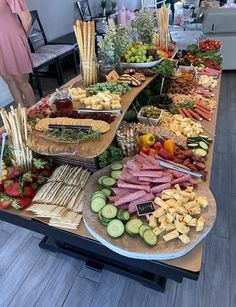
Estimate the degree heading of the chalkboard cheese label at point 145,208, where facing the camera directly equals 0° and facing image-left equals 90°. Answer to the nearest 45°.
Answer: approximately 0°

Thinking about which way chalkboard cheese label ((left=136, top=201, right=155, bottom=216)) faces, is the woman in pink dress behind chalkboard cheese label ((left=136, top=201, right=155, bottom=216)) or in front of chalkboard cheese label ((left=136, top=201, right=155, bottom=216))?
behind

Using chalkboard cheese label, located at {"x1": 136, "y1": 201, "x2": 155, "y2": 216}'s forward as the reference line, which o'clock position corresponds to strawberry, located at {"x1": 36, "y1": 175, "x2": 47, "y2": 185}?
The strawberry is roughly at 4 o'clock from the chalkboard cheese label.

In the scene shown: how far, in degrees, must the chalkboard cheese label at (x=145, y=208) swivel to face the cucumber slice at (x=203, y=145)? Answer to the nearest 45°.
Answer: approximately 135° to its left

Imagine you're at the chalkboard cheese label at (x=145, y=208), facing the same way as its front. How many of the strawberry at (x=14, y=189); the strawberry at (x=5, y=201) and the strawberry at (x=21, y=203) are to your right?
3

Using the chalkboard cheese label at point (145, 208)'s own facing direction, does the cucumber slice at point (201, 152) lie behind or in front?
behind
